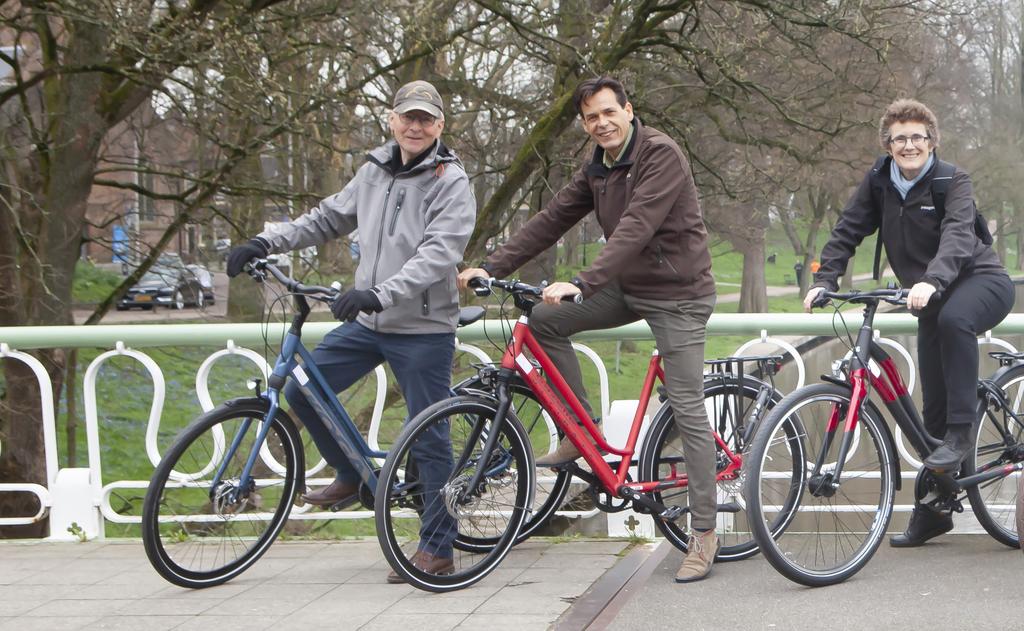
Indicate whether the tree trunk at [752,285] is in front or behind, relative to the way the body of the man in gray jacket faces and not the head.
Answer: behind

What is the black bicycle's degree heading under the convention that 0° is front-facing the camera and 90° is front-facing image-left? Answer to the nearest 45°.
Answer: approximately 45°

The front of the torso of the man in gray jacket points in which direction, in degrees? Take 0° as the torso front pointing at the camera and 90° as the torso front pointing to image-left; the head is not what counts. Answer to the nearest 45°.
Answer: approximately 45°

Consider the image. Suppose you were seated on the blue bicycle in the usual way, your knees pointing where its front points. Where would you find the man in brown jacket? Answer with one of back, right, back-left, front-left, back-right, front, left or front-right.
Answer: back-left

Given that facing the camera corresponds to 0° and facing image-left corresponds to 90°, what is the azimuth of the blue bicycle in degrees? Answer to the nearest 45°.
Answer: approximately 45°

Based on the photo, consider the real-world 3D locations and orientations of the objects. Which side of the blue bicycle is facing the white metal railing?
right
